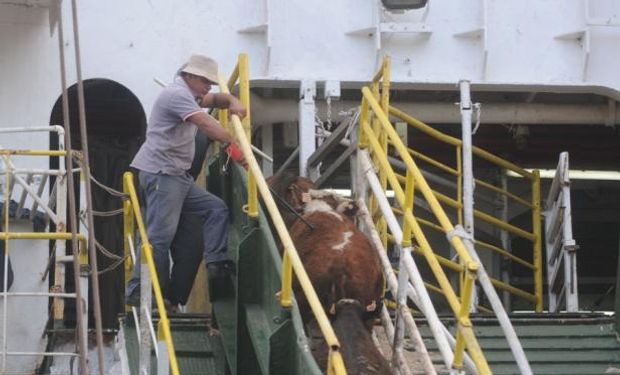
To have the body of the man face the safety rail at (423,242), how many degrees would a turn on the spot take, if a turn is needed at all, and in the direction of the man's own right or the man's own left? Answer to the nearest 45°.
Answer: approximately 45° to the man's own right

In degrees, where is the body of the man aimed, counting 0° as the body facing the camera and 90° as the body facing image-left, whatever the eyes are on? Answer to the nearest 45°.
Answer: approximately 270°

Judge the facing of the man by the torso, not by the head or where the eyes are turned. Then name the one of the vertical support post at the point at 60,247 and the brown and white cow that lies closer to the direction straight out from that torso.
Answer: the brown and white cow

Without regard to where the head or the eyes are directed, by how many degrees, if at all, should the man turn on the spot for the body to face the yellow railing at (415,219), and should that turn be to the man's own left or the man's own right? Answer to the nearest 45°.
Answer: approximately 45° to the man's own right

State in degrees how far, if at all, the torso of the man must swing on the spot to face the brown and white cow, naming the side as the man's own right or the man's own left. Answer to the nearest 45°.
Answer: approximately 45° to the man's own right
